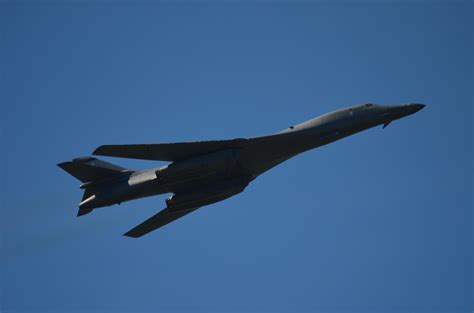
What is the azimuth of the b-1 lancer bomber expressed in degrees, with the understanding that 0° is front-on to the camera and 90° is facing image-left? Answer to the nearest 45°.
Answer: approximately 270°
